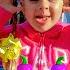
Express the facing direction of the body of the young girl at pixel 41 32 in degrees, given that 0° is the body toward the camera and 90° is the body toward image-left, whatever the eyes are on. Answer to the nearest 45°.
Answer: approximately 0°
